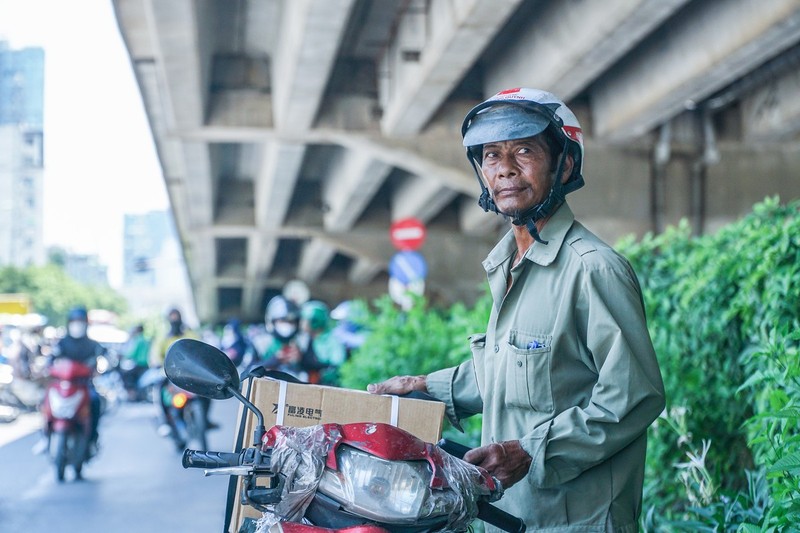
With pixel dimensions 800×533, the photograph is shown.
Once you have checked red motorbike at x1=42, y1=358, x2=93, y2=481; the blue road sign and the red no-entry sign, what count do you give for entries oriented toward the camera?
3

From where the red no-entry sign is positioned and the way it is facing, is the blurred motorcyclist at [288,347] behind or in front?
in front

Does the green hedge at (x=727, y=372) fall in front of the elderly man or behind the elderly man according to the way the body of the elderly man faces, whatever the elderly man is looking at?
behind

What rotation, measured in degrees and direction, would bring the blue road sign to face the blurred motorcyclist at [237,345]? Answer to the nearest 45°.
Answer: approximately 90° to its right

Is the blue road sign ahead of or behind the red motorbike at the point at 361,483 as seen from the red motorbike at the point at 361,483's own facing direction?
behind

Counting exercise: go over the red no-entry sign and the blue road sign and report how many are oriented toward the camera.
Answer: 2

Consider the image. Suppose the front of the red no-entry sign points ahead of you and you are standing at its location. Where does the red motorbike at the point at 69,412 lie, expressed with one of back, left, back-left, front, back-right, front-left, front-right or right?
front-right

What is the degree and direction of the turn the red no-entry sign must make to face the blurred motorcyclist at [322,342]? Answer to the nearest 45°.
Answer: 0° — it already faces them

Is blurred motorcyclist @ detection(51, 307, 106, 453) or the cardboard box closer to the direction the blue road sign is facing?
the cardboard box

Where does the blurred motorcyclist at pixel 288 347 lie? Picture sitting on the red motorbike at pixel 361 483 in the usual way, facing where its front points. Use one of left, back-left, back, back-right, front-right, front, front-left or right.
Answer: back

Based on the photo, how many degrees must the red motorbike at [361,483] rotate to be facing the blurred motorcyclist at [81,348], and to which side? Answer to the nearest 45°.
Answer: approximately 180°

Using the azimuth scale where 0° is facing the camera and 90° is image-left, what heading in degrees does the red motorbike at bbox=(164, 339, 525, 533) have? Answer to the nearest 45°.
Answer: approximately 0°
